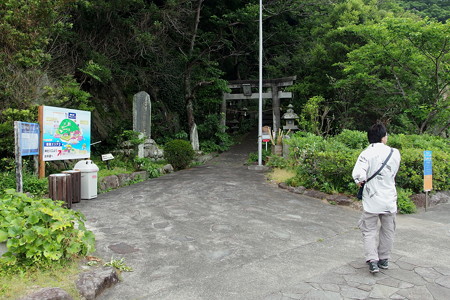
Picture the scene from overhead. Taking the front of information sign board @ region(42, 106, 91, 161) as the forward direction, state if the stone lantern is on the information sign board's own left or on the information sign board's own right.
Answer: on the information sign board's own left

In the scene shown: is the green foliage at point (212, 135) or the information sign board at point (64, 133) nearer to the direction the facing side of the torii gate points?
the information sign board

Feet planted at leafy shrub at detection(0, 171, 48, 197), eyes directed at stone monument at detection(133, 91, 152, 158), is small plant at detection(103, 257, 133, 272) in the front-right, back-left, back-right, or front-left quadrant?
back-right

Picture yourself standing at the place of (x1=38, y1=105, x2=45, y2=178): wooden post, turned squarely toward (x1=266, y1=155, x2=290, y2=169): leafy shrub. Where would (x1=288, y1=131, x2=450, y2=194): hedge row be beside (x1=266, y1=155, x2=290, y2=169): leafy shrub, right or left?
right

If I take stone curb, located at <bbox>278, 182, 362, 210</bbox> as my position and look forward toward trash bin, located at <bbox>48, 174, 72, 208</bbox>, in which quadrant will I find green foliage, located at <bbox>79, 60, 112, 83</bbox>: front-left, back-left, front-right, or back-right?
front-right

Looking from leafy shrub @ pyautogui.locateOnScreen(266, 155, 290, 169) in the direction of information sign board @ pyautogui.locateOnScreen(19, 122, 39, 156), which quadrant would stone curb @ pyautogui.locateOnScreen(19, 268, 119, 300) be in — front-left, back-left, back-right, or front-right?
front-left

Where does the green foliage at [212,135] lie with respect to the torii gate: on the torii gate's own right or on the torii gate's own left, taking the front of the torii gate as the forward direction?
on the torii gate's own right

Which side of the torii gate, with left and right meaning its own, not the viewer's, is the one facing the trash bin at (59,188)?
front

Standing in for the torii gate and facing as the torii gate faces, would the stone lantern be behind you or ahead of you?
ahead

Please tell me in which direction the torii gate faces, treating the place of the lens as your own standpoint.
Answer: facing the viewer

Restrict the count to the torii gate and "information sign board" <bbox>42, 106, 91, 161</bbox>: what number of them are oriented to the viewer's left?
0

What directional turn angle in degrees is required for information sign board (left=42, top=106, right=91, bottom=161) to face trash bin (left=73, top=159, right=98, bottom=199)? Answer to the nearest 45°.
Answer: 0° — it already faces it

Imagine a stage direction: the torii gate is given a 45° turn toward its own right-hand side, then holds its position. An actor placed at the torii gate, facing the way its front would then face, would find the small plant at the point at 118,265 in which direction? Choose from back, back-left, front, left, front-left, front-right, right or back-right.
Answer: front-left

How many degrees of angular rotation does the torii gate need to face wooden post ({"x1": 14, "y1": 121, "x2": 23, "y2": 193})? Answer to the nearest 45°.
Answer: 0° — it already faces it

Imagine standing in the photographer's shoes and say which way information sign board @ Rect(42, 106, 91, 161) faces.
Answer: facing the viewer and to the right of the viewer

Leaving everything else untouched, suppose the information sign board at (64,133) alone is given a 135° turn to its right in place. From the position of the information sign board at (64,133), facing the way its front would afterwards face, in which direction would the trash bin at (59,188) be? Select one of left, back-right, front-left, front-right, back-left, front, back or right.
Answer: left
